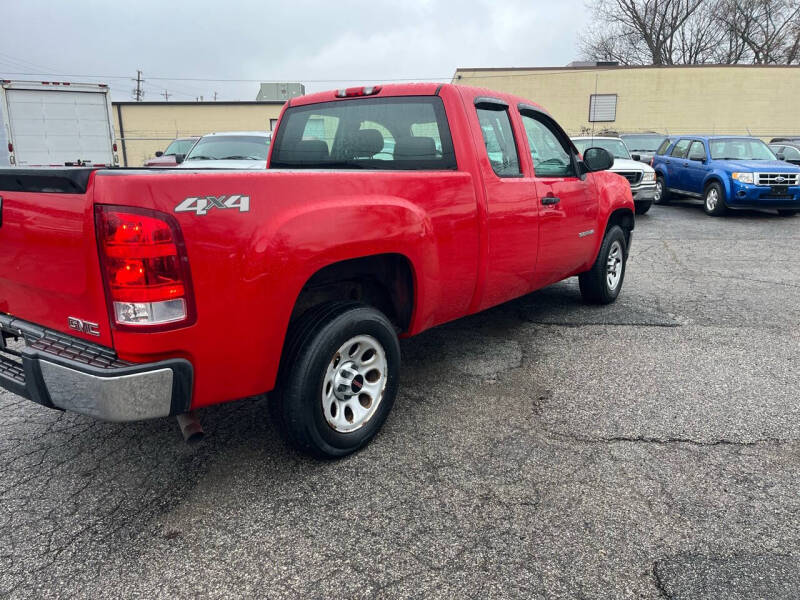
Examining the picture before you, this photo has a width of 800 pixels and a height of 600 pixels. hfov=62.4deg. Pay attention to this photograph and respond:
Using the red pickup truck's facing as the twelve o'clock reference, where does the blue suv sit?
The blue suv is roughly at 12 o'clock from the red pickup truck.

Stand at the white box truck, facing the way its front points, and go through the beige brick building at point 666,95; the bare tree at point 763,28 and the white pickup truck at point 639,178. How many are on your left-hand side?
0

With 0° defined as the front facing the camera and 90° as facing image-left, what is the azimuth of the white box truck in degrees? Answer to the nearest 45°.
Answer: approximately 180°

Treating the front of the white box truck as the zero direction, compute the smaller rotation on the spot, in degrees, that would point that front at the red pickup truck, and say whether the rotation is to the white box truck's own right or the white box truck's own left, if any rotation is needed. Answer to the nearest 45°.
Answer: approximately 180°

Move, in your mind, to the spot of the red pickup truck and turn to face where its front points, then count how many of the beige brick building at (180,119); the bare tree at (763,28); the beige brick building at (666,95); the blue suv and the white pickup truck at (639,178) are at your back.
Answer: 0

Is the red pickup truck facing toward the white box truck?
no

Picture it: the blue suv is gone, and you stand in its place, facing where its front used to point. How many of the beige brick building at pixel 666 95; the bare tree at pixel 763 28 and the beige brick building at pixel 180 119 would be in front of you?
0

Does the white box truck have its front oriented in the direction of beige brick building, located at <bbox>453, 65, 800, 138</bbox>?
no

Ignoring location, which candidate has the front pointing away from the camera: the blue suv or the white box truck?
the white box truck

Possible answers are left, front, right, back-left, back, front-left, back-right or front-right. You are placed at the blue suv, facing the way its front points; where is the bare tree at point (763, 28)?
back-left

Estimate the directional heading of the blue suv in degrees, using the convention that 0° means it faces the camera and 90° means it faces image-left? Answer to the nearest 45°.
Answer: approximately 315°

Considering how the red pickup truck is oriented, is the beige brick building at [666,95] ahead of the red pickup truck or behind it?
ahead

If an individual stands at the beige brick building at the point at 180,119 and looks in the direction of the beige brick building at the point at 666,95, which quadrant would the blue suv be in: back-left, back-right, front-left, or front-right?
front-right

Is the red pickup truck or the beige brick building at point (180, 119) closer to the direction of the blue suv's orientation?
the red pickup truck
